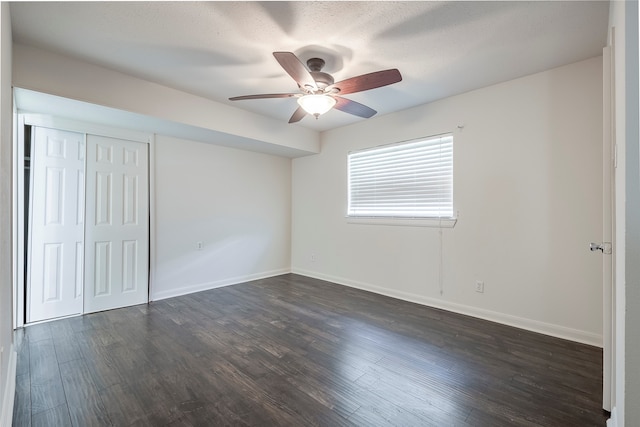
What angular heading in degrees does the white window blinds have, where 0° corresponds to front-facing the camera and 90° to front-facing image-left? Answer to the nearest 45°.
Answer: approximately 45°

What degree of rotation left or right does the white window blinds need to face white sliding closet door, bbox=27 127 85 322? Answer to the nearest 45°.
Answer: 0° — it already faces it

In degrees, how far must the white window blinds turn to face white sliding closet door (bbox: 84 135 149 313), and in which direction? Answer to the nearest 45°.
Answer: approximately 45° to its right
